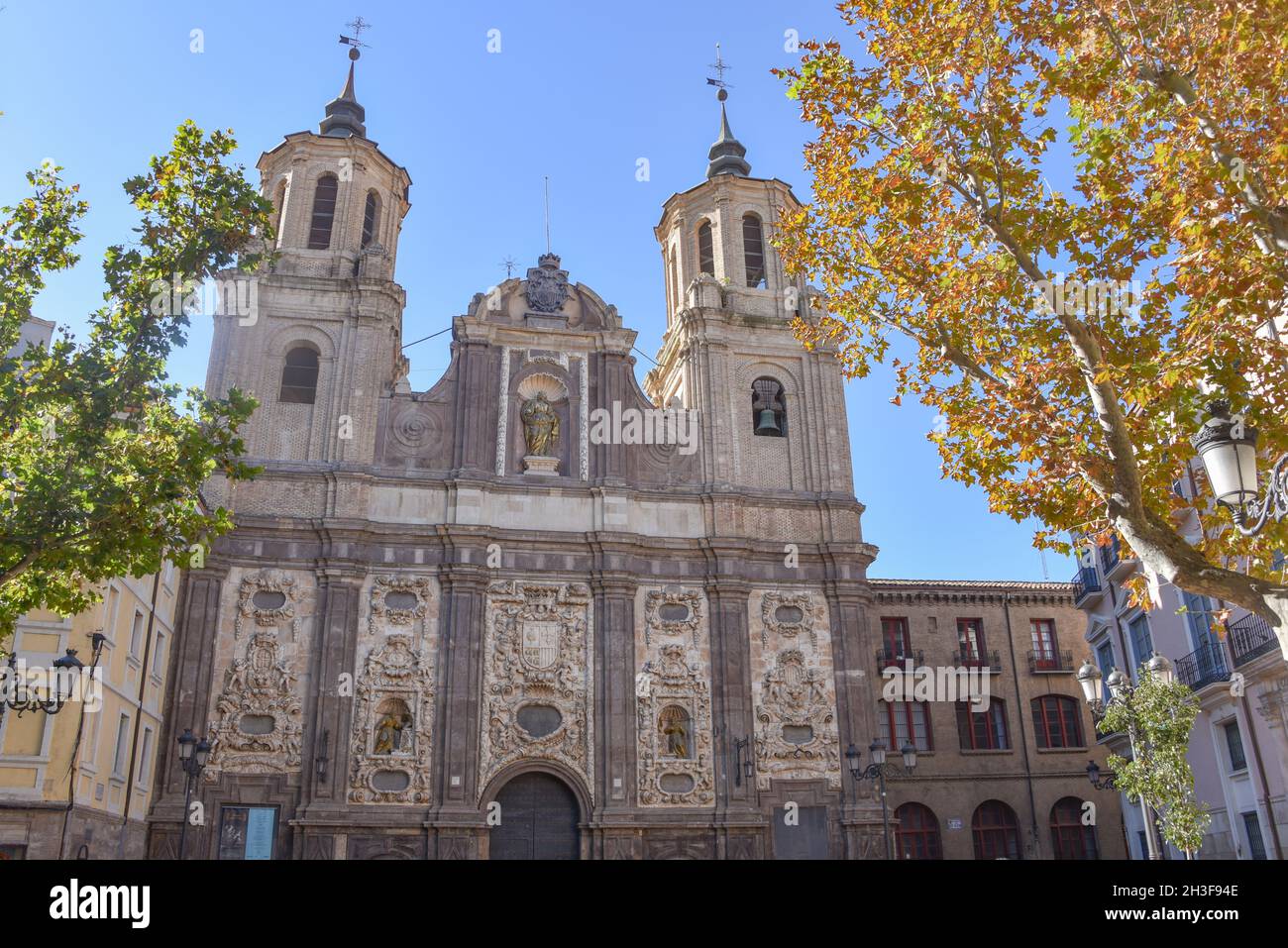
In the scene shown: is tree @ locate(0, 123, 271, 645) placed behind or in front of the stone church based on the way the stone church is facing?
in front

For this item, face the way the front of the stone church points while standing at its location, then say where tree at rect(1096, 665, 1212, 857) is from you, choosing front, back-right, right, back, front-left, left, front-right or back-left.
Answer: front-left

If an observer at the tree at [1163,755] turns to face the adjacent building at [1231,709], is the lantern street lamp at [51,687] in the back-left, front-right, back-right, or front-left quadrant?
back-left

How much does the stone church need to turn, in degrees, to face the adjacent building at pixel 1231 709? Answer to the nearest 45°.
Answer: approximately 90° to its left

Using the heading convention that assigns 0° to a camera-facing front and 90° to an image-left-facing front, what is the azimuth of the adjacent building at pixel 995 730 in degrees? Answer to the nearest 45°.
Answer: approximately 0°

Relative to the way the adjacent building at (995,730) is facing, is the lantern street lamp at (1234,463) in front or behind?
in front

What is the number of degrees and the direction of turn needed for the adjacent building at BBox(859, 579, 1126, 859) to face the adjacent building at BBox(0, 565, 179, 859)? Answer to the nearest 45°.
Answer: approximately 45° to its right

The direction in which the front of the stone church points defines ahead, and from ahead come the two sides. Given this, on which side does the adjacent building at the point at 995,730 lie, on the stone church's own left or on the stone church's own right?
on the stone church's own left

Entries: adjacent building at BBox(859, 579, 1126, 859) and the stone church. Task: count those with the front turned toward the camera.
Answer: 2

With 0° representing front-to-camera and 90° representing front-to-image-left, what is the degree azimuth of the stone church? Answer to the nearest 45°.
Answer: approximately 0°
